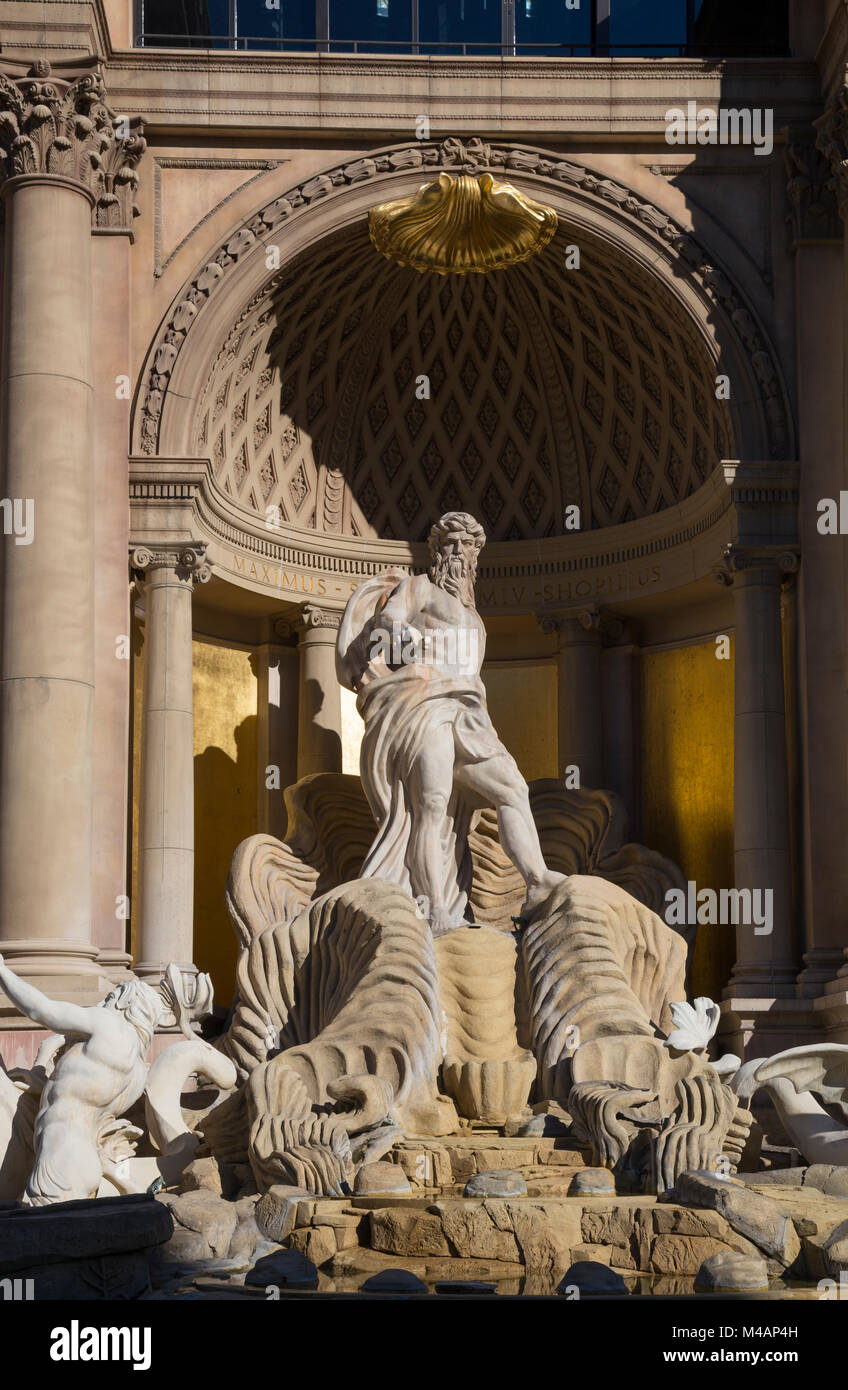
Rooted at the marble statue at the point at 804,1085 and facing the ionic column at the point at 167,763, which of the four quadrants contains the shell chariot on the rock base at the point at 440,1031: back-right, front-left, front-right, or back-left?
front-left

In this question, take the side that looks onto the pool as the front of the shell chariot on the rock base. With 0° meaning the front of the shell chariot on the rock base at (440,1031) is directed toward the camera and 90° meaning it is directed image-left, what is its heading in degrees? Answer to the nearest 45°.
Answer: approximately 0°

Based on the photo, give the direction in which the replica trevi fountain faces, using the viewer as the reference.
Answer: facing the viewer

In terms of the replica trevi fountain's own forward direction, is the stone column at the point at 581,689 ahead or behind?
behind

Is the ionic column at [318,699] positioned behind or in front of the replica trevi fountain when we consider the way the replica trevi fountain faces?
behind

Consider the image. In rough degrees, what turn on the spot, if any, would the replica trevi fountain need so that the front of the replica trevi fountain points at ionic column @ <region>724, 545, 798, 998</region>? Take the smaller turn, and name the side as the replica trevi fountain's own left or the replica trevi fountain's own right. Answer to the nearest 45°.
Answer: approximately 135° to the replica trevi fountain's own left

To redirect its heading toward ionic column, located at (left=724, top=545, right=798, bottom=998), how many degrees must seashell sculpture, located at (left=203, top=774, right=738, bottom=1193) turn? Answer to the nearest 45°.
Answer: approximately 135° to its left
